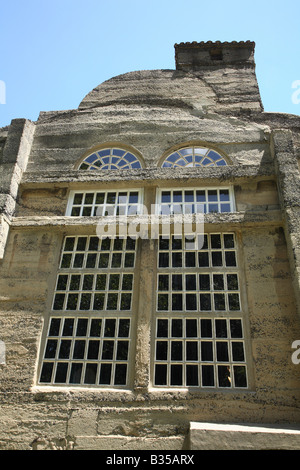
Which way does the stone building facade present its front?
toward the camera
